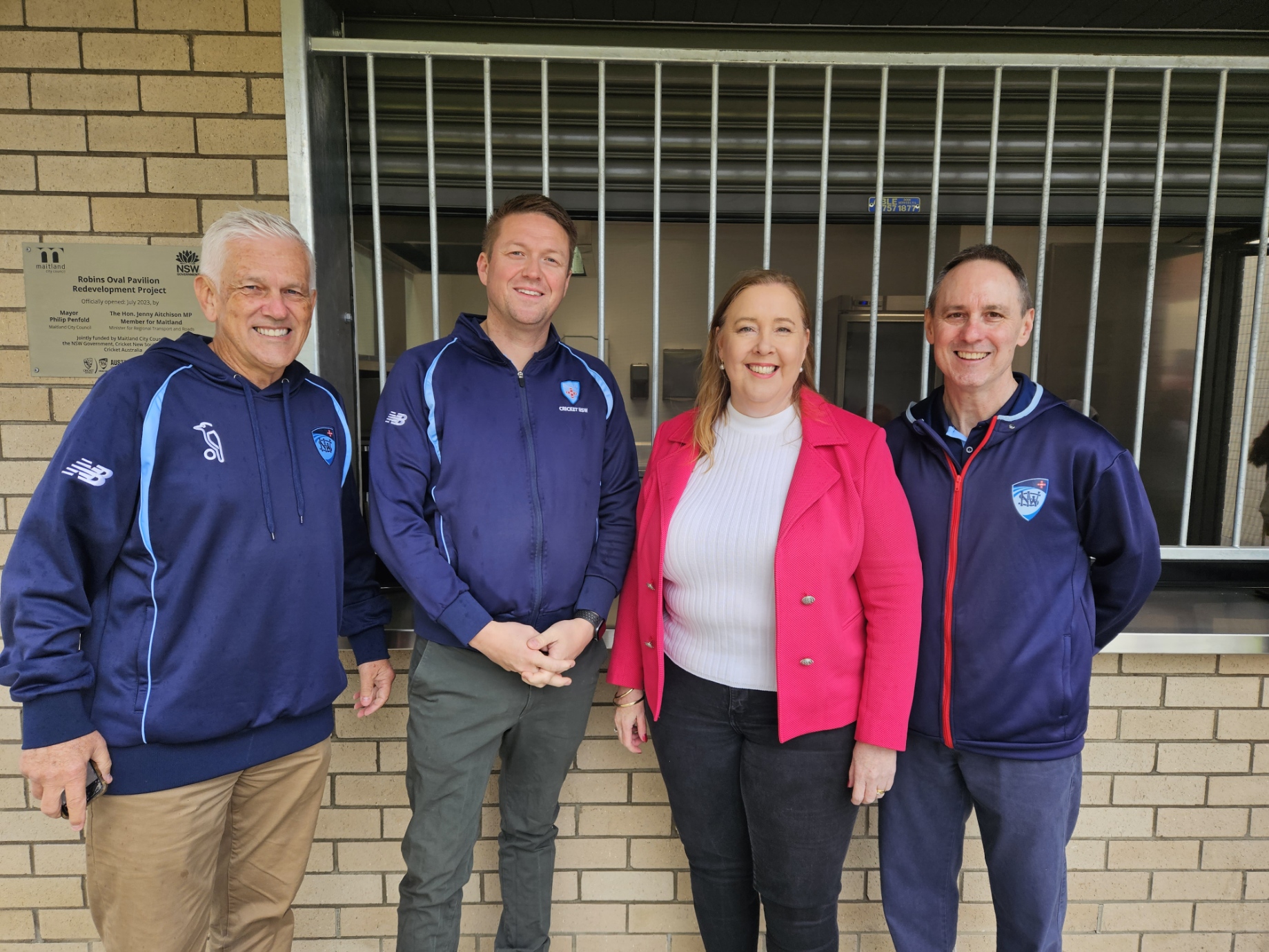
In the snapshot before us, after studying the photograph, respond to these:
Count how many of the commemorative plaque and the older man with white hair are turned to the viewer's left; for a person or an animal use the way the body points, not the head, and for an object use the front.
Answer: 0

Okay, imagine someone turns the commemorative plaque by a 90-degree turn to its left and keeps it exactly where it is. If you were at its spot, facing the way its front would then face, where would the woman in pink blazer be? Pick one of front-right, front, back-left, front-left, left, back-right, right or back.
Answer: front-right

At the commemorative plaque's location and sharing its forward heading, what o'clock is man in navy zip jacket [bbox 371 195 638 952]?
The man in navy zip jacket is roughly at 11 o'clock from the commemorative plaque.

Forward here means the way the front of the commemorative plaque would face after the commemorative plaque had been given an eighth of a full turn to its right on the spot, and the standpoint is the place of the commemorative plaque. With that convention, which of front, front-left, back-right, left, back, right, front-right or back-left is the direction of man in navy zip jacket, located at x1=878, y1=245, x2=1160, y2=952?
left

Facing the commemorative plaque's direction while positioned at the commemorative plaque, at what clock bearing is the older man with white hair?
The older man with white hair is roughly at 12 o'clock from the commemorative plaque.

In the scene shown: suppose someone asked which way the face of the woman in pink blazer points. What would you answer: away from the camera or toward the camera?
toward the camera

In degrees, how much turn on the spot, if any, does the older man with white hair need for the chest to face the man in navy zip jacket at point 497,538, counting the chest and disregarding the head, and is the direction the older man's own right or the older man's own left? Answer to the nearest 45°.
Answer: approximately 45° to the older man's own left

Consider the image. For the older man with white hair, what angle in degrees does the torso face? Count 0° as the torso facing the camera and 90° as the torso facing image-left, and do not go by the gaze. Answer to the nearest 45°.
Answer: approximately 315°

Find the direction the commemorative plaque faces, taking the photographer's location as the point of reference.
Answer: facing the viewer
